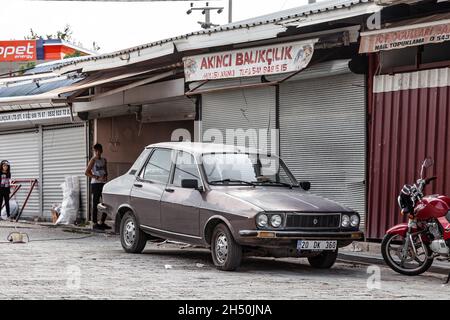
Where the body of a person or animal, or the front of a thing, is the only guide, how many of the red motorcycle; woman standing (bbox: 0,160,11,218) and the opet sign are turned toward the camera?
2

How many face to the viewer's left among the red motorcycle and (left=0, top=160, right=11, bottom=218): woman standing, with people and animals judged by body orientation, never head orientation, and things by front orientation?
1

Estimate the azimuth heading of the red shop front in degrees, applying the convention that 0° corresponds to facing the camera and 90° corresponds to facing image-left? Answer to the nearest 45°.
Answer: approximately 45°

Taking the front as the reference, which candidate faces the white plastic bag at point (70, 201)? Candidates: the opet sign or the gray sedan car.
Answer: the opet sign

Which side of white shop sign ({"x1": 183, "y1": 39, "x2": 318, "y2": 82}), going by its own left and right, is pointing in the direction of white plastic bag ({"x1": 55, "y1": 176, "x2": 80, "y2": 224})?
right

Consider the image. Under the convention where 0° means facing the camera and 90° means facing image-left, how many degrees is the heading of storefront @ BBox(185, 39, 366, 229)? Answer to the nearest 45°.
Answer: approximately 45°

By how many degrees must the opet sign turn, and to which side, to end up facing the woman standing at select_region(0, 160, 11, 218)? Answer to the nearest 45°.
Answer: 0° — it already faces them

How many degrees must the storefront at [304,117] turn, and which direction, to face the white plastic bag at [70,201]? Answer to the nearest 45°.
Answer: approximately 90° to its right

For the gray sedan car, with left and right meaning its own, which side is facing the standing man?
back
